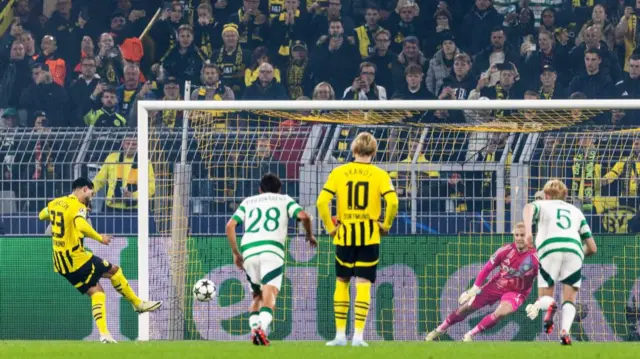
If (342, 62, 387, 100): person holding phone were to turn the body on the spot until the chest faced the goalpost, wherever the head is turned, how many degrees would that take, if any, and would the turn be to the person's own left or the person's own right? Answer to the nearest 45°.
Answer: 0° — they already face it

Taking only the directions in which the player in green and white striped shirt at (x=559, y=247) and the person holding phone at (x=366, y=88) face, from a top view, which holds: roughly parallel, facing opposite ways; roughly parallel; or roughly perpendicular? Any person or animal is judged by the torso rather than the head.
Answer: roughly parallel, facing opposite ways

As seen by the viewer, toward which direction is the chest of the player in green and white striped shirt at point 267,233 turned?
away from the camera

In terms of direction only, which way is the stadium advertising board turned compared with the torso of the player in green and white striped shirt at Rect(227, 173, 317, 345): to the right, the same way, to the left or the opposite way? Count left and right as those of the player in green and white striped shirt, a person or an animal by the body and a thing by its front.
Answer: the opposite way

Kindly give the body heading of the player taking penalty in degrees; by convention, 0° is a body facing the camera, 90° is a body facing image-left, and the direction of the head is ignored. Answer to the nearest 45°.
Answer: approximately 225°

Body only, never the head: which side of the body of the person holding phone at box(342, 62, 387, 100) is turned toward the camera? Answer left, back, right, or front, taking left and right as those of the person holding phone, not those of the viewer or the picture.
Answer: front

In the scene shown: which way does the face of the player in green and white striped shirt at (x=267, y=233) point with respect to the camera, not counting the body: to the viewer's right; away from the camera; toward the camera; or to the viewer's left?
away from the camera

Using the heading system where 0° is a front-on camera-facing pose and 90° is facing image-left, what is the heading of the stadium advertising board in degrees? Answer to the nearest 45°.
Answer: approximately 0°

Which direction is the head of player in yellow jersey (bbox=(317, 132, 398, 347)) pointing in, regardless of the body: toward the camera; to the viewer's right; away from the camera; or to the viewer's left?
away from the camera

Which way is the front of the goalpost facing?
toward the camera

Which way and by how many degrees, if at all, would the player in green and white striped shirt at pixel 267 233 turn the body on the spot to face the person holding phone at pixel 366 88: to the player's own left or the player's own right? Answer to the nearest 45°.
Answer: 0° — they already face them

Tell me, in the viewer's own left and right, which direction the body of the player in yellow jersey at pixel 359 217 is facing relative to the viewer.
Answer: facing away from the viewer

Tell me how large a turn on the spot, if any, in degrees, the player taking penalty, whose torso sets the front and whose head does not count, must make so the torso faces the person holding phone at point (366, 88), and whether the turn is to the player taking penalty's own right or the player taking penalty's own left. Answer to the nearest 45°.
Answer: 0° — they already face them

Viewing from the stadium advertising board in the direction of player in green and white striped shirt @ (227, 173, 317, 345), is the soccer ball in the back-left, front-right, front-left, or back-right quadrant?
front-right
